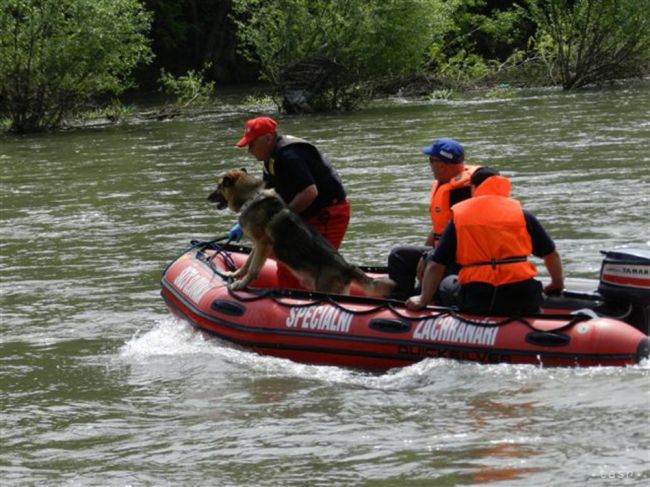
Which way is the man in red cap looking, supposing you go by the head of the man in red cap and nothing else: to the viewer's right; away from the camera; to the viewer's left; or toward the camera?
to the viewer's left

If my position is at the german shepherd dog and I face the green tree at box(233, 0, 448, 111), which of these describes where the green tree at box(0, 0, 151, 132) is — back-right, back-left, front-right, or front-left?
front-left

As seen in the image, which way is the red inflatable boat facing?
to the viewer's left

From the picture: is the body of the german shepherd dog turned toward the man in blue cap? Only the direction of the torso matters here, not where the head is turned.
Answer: no

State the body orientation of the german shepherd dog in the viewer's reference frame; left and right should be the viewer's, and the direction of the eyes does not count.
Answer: facing to the left of the viewer

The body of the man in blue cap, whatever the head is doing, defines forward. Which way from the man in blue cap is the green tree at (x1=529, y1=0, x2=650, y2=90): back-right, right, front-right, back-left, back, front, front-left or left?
right

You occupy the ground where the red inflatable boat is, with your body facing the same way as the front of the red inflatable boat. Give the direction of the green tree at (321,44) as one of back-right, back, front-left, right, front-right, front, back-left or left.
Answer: right

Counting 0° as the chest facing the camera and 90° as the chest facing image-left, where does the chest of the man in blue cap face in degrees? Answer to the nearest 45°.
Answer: approximately 90°

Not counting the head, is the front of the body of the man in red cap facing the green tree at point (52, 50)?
no

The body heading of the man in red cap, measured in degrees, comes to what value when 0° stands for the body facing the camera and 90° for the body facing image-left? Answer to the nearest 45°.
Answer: approximately 90°

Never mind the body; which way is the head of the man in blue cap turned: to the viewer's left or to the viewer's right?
to the viewer's left
